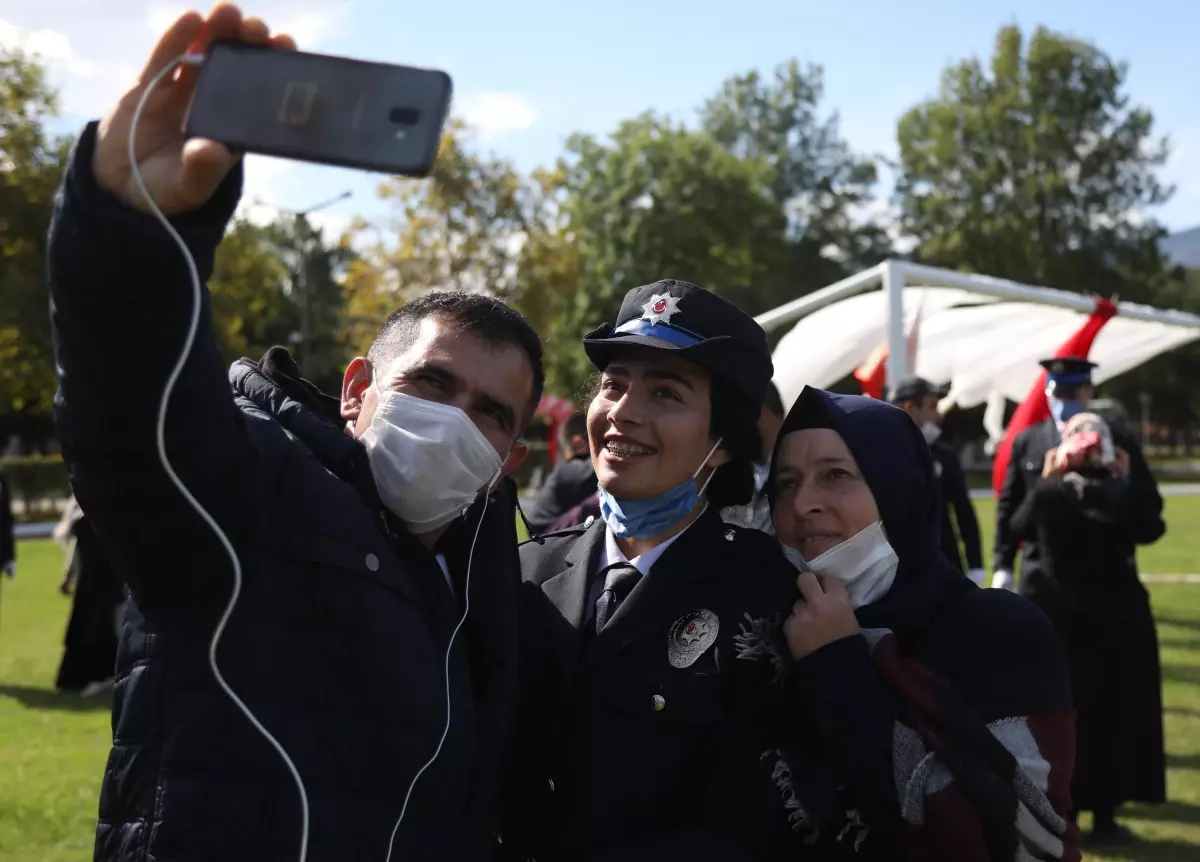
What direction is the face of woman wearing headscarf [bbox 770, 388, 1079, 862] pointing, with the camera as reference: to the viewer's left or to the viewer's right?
to the viewer's left

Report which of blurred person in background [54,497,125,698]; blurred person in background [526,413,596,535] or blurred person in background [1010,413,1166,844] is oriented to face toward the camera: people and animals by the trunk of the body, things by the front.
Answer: blurred person in background [1010,413,1166,844]

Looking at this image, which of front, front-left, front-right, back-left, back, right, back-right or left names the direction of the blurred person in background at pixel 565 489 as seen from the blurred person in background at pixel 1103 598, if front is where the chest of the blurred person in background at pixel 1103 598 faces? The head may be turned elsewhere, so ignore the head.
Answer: right

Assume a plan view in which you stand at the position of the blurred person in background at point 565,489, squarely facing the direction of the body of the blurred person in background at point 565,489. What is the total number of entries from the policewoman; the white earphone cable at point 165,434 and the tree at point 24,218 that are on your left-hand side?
2

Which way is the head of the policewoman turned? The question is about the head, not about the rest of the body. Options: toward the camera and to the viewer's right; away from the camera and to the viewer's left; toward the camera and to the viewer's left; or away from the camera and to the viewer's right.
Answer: toward the camera and to the viewer's left

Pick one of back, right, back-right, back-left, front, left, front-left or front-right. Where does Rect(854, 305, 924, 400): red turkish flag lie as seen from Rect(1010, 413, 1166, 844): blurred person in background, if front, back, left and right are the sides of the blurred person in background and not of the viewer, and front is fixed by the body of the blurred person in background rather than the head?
back-right

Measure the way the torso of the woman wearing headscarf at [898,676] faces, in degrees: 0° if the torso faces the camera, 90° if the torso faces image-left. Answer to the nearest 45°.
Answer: approximately 45°

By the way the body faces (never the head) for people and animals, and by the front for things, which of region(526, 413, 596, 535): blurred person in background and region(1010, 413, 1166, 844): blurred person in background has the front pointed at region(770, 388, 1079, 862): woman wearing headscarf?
region(1010, 413, 1166, 844): blurred person in background

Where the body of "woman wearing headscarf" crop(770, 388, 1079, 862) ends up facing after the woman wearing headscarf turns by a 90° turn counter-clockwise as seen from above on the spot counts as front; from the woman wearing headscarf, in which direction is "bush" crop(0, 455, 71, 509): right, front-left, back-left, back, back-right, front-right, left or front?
back
